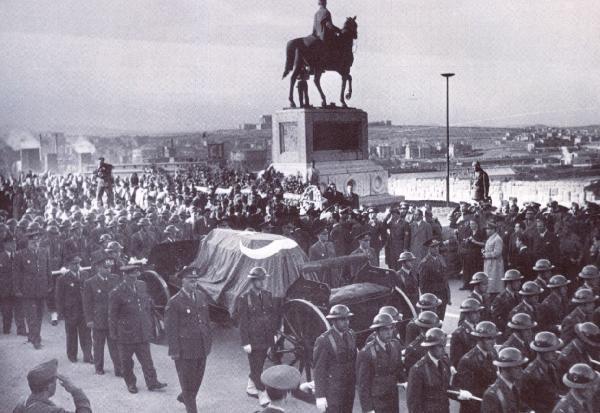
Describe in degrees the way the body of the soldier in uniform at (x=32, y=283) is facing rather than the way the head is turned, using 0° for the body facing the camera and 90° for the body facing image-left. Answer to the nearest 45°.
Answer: approximately 315°

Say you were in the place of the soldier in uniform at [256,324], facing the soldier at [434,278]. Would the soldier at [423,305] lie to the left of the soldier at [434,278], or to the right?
right

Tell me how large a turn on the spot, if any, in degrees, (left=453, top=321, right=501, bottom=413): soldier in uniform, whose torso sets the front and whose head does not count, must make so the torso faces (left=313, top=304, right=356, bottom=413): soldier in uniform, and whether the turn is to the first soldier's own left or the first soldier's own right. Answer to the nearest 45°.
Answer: approximately 135° to the first soldier's own right

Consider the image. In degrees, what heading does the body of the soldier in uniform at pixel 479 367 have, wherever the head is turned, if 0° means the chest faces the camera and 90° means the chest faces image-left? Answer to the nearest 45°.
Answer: approximately 315°

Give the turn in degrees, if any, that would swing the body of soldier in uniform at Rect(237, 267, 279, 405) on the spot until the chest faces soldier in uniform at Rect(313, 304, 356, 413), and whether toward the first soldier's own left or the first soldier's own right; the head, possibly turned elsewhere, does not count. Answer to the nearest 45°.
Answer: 0° — they already face them
